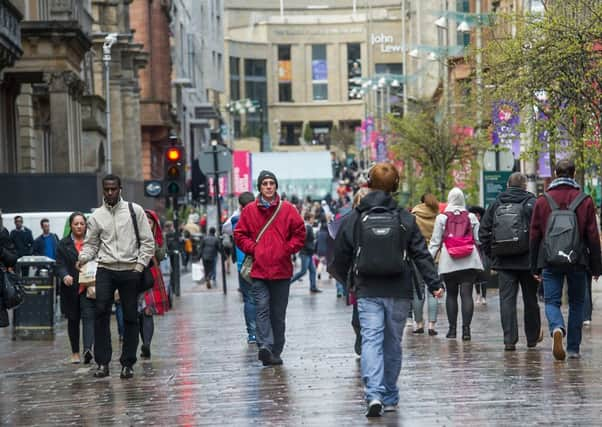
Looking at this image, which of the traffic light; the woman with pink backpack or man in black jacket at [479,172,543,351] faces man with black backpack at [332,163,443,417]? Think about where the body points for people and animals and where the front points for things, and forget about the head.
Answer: the traffic light

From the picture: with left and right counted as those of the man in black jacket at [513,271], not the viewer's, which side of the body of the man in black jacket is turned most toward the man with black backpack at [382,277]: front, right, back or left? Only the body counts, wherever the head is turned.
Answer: back

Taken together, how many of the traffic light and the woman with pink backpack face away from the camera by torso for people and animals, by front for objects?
1

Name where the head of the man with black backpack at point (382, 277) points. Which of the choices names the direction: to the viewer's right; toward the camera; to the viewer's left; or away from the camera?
away from the camera

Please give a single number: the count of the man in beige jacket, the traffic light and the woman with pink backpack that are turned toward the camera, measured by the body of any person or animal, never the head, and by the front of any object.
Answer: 2

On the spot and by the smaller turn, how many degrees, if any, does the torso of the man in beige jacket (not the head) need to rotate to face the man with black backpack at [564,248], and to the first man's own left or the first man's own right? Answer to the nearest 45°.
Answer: approximately 90° to the first man's own left

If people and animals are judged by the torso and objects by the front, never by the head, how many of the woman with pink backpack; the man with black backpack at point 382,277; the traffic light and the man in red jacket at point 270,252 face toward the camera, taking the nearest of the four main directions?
2

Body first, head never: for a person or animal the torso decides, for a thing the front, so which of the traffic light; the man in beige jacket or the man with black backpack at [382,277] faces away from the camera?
the man with black backpack

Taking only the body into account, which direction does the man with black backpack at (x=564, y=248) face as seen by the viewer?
away from the camera

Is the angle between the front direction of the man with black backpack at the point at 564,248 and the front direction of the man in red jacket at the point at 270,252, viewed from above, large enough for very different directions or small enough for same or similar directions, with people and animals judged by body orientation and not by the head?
very different directions

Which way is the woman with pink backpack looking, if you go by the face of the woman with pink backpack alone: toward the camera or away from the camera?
away from the camera

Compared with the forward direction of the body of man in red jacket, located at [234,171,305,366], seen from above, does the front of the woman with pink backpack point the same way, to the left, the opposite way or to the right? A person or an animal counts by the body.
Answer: the opposite way

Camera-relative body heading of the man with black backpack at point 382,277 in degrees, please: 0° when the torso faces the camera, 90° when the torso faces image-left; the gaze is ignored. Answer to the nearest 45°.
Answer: approximately 180°

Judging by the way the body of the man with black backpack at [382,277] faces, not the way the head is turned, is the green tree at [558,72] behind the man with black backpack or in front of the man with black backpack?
in front

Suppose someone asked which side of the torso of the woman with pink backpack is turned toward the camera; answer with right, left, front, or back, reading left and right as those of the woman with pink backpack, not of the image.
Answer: back
